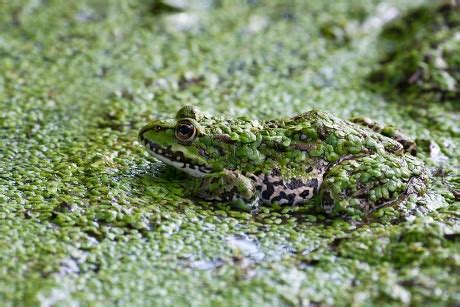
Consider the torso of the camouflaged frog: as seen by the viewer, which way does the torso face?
to the viewer's left
